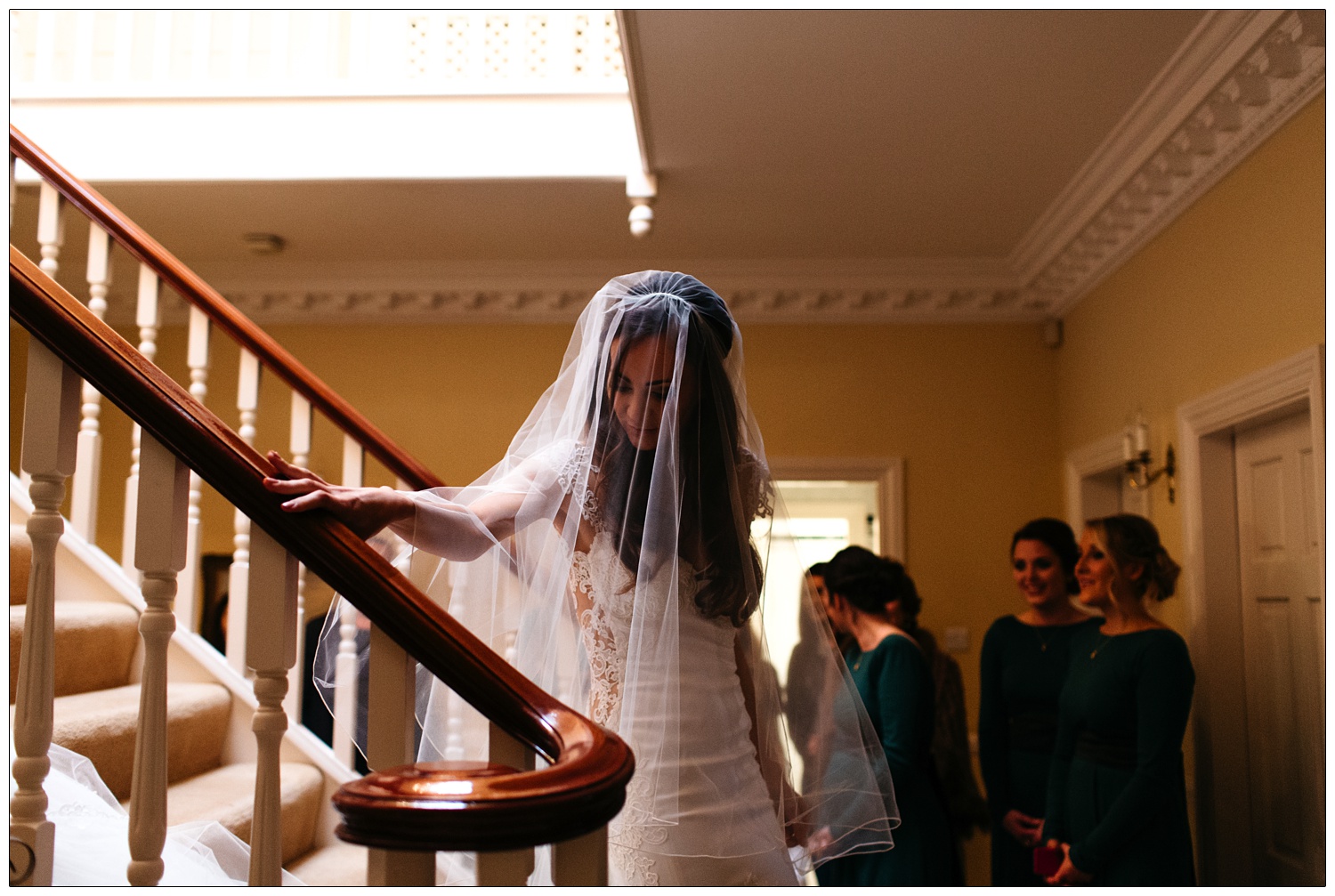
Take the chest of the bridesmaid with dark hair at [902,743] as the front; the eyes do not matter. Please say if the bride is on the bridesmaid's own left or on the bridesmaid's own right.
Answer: on the bridesmaid's own left

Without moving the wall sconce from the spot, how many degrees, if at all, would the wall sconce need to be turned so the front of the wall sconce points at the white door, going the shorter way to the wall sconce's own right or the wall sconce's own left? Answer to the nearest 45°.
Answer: approximately 135° to the wall sconce's own left

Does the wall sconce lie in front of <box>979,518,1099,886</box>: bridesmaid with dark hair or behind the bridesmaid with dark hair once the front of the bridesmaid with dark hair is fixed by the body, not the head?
behind

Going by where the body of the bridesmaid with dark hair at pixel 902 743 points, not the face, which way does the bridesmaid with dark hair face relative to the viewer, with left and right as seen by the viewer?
facing to the left of the viewer

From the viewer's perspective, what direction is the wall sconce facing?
to the viewer's left

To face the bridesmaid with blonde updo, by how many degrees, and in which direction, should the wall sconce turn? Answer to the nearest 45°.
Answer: approximately 90° to its left

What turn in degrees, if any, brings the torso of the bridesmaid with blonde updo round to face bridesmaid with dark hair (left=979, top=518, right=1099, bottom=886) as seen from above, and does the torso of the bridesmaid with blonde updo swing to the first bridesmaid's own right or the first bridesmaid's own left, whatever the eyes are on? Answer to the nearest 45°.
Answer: approximately 90° to the first bridesmaid's own right

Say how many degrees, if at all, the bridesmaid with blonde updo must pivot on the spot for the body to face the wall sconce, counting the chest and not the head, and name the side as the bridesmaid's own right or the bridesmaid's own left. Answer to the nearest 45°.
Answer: approximately 135° to the bridesmaid's own right

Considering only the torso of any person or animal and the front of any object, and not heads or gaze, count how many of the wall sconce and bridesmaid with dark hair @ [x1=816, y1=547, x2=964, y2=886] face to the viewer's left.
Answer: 2

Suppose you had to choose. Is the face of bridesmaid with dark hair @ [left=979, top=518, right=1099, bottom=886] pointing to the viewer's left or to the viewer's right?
to the viewer's left

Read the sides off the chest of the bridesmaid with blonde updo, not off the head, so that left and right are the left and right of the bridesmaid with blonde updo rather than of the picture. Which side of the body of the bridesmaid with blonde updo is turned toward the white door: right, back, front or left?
back

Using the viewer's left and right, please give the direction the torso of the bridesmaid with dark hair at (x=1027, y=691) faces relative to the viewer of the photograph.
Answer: facing the viewer and to the left of the viewer
